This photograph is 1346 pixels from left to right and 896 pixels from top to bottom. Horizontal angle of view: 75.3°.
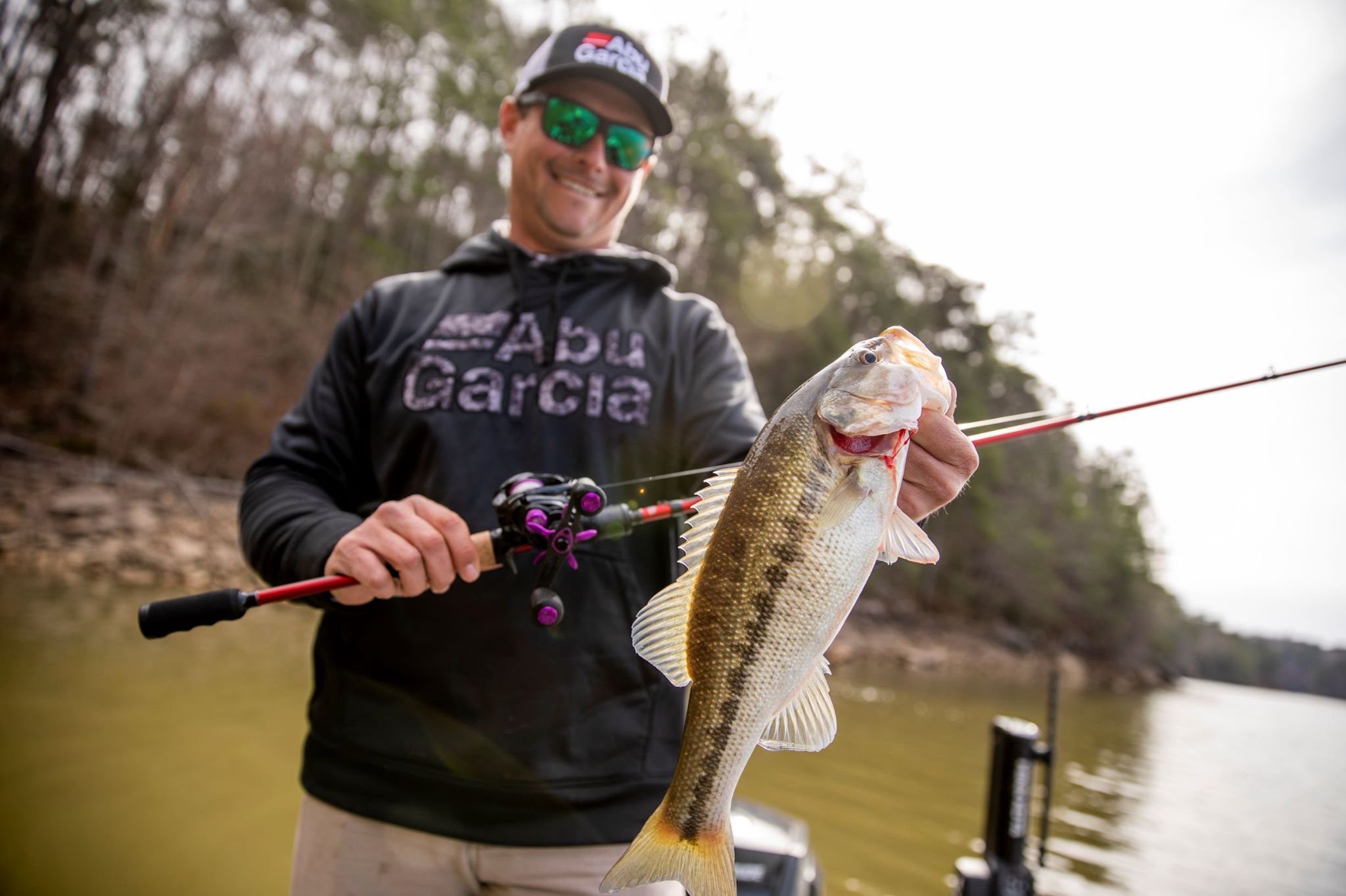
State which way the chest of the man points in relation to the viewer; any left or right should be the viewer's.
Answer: facing the viewer
